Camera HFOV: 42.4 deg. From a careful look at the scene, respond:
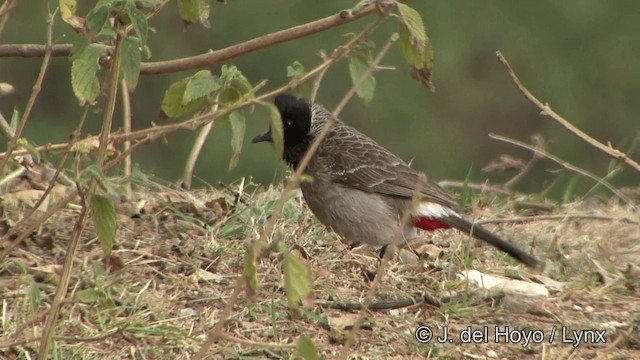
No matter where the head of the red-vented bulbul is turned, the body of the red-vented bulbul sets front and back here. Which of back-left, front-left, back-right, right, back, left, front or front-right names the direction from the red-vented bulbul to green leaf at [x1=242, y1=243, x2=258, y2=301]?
left

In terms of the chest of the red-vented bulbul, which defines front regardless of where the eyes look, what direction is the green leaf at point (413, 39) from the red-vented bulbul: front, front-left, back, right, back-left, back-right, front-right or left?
left

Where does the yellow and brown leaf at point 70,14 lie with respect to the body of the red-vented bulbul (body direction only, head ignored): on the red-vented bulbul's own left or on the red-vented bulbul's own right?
on the red-vented bulbul's own left

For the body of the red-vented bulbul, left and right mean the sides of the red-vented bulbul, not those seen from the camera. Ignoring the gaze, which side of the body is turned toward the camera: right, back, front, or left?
left

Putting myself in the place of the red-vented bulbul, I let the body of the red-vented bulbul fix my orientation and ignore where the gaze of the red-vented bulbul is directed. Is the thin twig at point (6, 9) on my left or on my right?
on my left

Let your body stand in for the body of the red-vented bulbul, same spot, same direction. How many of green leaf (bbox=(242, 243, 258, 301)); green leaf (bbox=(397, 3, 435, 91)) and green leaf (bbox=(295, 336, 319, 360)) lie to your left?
3
